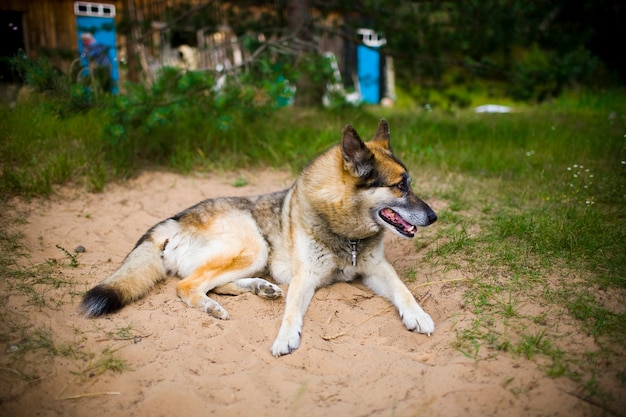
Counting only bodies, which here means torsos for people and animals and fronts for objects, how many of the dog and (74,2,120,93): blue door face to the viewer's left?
0

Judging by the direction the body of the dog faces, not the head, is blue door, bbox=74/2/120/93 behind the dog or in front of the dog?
behind

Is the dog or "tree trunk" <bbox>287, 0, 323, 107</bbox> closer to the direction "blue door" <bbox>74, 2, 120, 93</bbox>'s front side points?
the dog

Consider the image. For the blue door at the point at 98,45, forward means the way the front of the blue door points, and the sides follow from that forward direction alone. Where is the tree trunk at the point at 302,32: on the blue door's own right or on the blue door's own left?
on the blue door's own left

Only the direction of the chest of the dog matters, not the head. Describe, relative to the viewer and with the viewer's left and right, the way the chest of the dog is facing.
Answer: facing the viewer and to the right of the viewer

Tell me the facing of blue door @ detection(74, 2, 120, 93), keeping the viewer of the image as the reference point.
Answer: facing the viewer

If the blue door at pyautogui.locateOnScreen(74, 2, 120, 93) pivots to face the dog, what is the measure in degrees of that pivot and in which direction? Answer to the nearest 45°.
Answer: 0° — it already faces it

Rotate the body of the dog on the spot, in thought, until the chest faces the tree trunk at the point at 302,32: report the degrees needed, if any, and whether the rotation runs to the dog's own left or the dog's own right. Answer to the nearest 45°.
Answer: approximately 135° to the dog's own left
